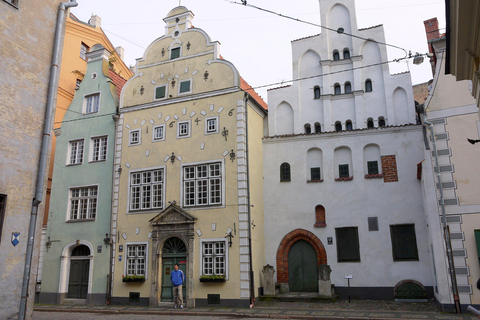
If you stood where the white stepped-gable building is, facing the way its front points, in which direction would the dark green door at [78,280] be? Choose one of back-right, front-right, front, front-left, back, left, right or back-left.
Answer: right

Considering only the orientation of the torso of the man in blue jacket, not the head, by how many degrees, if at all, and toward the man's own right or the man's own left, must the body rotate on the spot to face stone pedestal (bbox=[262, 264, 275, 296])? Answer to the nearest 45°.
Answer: approximately 90° to the man's own left

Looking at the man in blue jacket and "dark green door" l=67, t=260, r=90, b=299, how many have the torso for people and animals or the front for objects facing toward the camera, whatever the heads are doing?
2

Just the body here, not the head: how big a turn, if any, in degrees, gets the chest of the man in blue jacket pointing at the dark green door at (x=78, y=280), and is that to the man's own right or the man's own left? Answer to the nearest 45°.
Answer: approximately 135° to the man's own right

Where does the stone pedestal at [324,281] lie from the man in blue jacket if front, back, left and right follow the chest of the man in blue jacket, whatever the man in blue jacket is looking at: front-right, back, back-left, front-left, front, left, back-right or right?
left

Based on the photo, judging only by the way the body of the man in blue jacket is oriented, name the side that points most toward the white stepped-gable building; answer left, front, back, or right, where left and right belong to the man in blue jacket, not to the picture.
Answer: left

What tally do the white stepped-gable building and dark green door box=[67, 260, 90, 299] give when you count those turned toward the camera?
2

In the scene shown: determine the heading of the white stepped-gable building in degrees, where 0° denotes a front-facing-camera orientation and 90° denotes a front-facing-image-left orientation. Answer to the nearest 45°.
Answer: approximately 0°

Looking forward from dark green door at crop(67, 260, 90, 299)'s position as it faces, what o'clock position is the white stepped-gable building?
The white stepped-gable building is roughly at 10 o'clock from the dark green door.

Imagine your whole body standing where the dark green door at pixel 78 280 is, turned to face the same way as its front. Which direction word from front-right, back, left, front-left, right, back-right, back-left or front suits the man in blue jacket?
front-left
